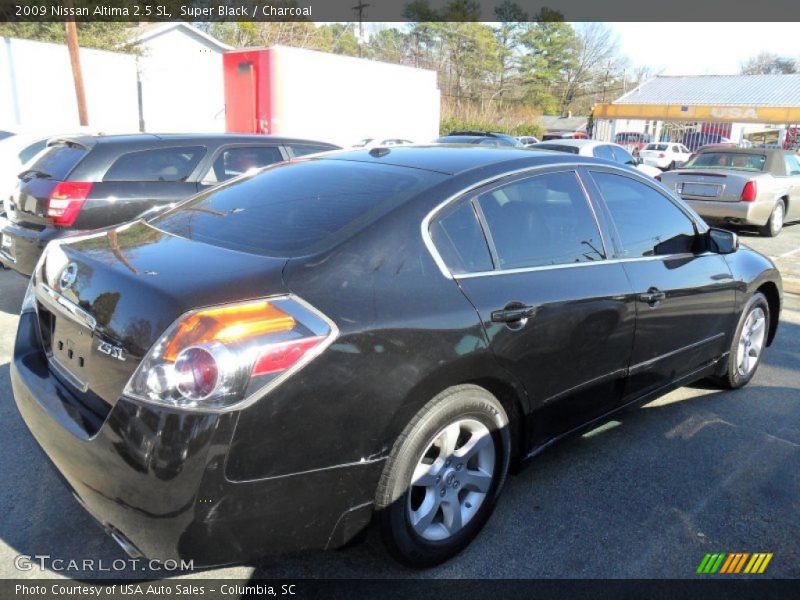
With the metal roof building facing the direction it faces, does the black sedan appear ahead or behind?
ahead

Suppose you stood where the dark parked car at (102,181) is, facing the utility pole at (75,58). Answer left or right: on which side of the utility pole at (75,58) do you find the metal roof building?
right

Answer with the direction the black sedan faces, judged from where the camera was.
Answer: facing away from the viewer and to the right of the viewer

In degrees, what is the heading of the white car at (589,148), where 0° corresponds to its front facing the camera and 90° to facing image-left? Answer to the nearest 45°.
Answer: approximately 225°

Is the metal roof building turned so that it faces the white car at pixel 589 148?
yes

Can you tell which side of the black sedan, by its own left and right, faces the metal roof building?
front

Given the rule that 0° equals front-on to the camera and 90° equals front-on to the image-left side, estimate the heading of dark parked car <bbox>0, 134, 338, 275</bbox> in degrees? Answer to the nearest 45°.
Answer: approximately 225°

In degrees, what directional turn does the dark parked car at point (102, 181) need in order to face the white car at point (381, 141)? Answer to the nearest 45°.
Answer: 0° — it already faces it

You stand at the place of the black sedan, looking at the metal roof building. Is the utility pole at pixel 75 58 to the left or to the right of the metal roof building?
left

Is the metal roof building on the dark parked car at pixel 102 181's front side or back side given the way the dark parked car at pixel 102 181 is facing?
on the front side

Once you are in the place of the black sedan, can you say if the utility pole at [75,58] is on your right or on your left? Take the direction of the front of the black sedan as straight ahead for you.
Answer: on your left

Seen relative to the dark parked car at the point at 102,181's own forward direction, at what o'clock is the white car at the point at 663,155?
The white car is roughly at 12 o'clock from the dark parked car.
